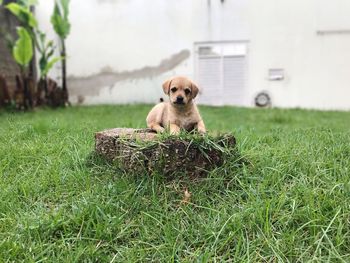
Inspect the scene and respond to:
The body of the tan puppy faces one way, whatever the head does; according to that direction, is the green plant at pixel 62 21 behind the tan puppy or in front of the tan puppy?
behind

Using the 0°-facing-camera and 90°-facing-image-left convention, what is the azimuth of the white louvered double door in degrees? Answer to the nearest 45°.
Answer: approximately 0°

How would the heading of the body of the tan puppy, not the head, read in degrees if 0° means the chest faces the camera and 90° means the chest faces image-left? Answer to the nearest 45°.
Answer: approximately 315°

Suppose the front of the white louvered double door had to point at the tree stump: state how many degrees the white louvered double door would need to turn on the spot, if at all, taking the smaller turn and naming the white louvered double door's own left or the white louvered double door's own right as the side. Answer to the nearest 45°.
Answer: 0° — it already faces it

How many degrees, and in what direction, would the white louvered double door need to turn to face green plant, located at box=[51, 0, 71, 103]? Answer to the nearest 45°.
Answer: approximately 90° to its right
